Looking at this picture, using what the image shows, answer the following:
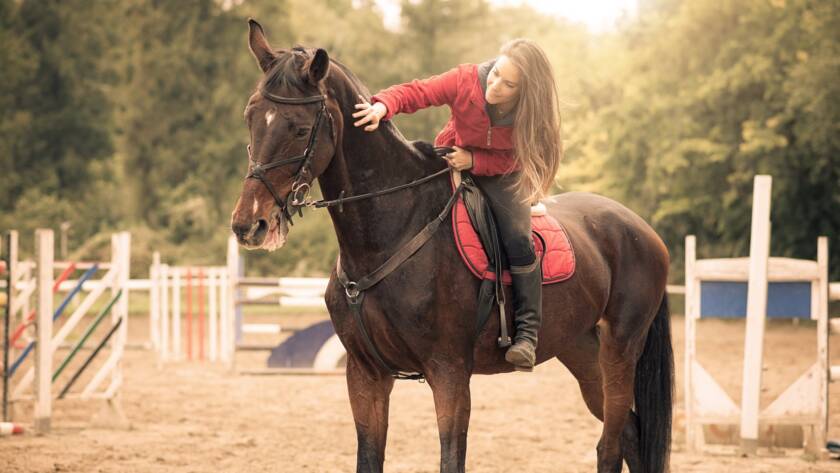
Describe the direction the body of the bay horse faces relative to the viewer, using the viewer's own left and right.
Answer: facing the viewer and to the left of the viewer

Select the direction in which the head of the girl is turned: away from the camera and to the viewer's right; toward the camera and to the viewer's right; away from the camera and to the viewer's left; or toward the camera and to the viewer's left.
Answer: toward the camera and to the viewer's left

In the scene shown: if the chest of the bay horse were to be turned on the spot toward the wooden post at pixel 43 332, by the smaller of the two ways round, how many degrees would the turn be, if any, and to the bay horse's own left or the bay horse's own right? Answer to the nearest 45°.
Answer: approximately 90° to the bay horse's own right

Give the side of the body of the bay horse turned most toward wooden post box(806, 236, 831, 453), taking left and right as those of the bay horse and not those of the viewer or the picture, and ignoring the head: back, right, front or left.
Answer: back

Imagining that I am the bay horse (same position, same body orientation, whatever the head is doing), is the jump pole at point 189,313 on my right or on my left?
on my right

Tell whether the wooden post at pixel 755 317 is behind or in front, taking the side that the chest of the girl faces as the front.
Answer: behind

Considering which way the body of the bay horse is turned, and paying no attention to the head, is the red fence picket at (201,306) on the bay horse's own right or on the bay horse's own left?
on the bay horse's own right

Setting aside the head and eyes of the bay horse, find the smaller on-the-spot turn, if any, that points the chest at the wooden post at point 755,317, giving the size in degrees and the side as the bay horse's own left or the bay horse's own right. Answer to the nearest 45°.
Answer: approximately 180°

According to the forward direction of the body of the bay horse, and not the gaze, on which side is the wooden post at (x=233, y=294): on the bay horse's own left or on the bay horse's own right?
on the bay horse's own right

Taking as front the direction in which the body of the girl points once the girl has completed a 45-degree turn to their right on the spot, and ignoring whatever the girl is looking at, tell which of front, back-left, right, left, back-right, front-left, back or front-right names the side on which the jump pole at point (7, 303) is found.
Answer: front-right

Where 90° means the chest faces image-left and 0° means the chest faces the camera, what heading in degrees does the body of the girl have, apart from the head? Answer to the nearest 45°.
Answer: approximately 45°
